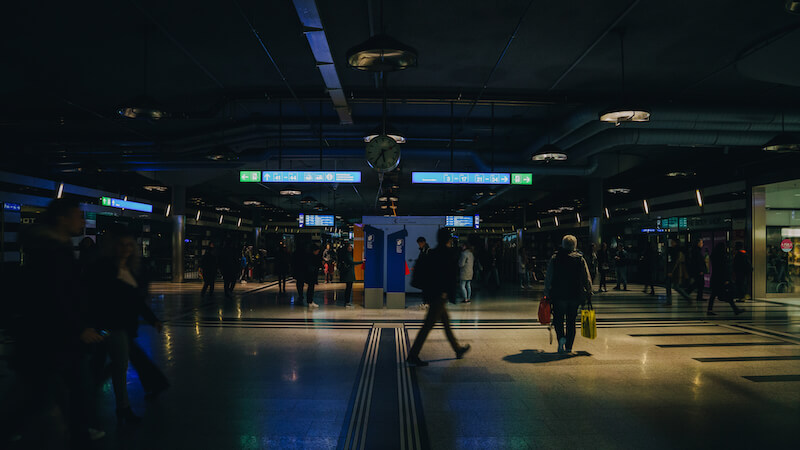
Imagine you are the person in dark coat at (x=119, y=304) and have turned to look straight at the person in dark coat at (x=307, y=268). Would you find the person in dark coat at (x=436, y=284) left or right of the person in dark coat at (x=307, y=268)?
right

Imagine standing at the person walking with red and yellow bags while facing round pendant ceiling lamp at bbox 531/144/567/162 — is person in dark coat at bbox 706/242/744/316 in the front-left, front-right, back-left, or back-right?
front-right

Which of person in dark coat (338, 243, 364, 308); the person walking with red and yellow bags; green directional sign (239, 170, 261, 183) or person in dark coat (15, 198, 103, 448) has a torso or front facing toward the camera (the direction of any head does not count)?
the green directional sign

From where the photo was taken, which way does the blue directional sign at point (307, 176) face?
toward the camera

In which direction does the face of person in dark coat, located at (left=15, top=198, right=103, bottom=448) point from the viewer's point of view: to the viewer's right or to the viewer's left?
to the viewer's right

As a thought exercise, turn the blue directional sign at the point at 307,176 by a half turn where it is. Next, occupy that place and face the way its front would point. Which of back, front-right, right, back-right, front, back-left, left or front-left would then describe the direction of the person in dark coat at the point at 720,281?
right

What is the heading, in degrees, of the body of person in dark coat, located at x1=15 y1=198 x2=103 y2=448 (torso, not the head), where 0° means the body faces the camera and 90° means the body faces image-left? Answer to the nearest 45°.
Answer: approximately 270°

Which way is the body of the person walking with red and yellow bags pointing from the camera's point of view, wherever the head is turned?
away from the camera

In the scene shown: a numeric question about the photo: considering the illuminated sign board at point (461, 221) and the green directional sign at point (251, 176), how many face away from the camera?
0

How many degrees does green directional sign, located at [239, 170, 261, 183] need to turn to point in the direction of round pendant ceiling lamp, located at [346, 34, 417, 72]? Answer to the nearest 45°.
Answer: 0° — it already faces it

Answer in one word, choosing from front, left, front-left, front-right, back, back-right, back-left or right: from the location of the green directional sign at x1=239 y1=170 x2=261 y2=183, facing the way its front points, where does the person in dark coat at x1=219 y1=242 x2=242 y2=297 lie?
back

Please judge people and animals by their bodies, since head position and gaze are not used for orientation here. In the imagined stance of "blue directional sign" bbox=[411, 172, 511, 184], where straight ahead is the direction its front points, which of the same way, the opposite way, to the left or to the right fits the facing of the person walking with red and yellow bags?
the opposite way
